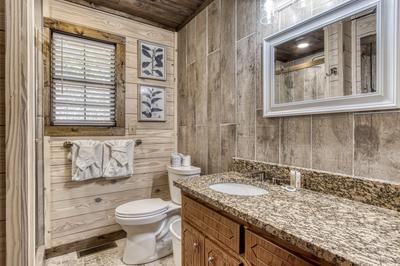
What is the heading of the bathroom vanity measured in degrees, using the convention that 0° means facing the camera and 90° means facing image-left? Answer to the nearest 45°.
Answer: approximately 45°

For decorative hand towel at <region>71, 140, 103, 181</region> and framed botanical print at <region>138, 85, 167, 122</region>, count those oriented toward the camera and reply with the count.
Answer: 2

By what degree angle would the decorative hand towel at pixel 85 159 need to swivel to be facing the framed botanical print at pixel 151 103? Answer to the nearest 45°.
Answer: approximately 90° to its left

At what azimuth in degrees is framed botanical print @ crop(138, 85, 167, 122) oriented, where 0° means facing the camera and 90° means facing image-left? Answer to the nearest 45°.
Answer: approximately 0°

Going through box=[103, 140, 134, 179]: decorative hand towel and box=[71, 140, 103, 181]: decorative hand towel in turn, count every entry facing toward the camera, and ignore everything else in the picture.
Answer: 2

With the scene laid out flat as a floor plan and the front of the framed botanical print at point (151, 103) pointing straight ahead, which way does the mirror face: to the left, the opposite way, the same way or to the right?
to the right

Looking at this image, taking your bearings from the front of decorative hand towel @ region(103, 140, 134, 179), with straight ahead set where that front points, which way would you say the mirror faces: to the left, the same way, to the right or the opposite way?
to the right

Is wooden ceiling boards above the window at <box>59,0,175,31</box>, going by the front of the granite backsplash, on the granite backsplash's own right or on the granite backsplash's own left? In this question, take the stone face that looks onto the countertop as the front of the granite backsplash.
on the granite backsplash's own right
